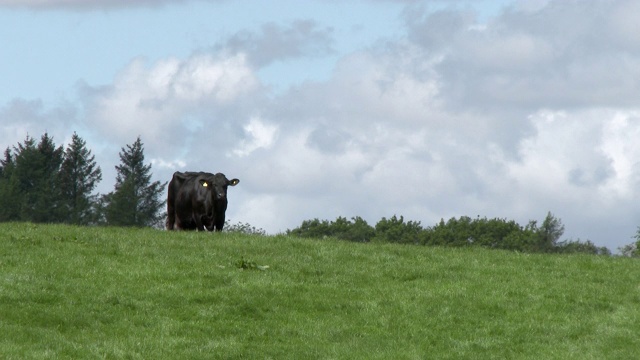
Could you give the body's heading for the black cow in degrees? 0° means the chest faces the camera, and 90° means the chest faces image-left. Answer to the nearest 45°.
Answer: approximately 315°
